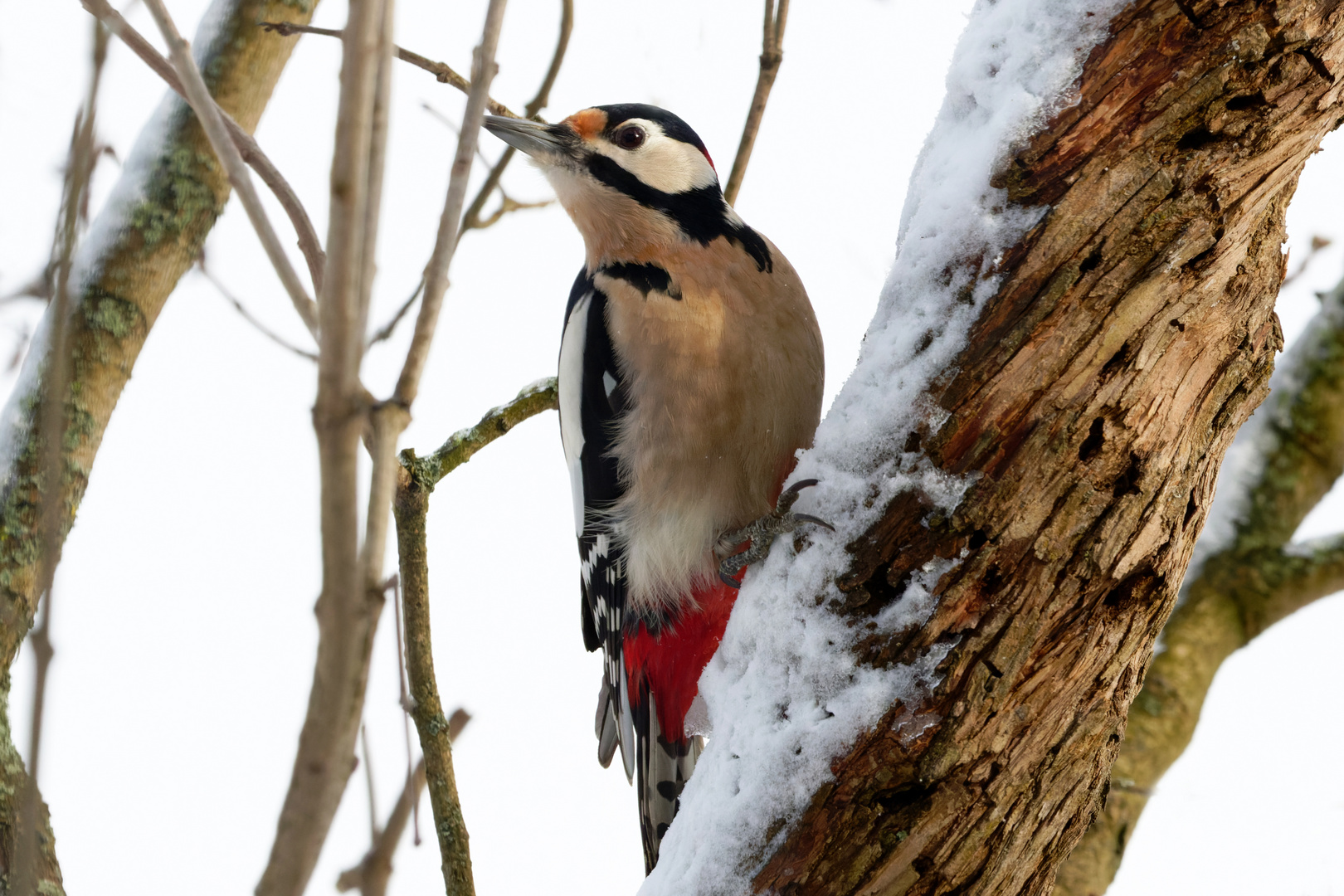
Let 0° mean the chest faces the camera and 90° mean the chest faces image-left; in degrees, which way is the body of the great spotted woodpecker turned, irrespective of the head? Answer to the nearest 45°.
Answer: approximately 315°
